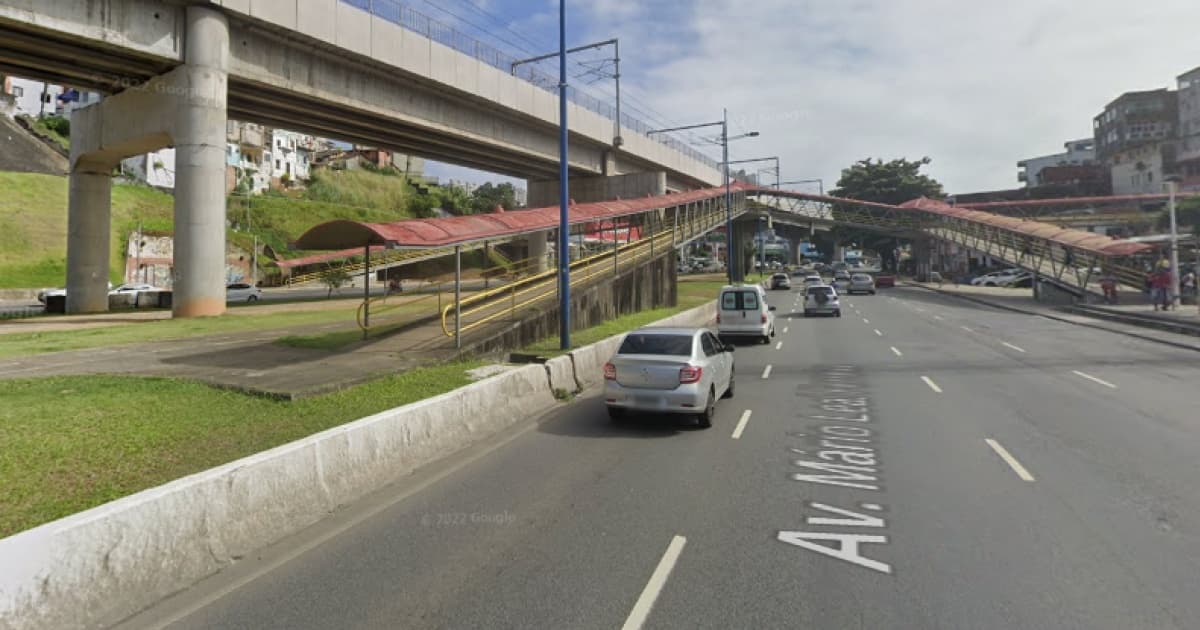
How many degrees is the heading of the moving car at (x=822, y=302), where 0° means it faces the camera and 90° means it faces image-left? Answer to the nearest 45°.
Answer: approximately 180°

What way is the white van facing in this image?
away from the camera

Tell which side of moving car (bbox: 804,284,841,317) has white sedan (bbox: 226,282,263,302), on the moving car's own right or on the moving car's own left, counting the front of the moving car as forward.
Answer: on the moving car's own left

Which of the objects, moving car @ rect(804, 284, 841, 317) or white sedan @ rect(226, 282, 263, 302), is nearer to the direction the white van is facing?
the moving car

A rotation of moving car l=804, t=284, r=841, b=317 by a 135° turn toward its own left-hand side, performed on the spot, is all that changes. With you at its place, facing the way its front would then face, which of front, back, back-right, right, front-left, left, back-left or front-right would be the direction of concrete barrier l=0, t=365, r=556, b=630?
front-left

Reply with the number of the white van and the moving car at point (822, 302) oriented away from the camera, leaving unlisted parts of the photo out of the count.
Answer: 2

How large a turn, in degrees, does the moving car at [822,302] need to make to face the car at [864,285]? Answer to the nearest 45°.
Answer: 0° — it already faces it

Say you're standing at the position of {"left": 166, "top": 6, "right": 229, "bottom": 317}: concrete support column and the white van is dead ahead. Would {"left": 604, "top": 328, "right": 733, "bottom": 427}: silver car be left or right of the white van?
right

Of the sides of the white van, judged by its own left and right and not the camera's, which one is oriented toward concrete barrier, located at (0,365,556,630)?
back

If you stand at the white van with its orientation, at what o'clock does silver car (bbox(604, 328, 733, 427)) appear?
The silver car is roughly at 6 o'clock from the white van.
